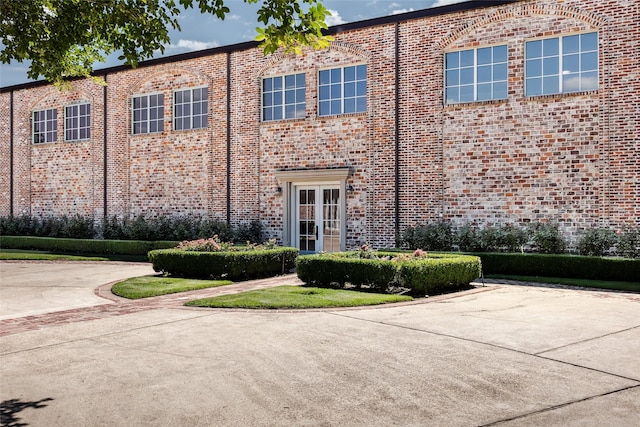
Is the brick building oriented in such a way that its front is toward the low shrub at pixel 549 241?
no

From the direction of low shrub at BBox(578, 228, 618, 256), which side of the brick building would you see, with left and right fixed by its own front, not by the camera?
left

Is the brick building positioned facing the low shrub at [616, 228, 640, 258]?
no

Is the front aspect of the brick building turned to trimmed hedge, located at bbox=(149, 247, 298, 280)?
yes

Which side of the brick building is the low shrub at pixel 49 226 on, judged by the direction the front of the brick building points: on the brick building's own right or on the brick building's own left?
on the brick building's own right

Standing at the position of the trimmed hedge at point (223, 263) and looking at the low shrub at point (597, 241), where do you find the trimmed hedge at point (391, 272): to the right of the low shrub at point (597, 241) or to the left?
right

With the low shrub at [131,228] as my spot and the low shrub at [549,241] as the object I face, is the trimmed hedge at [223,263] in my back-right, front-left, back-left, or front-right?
front-right

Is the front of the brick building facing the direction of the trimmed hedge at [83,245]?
no

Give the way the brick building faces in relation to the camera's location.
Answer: facing the viewer and to the left of the viewer

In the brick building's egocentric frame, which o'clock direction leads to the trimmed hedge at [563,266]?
The trimmed hedge is roughly at 9 o'clock from the brick building.
